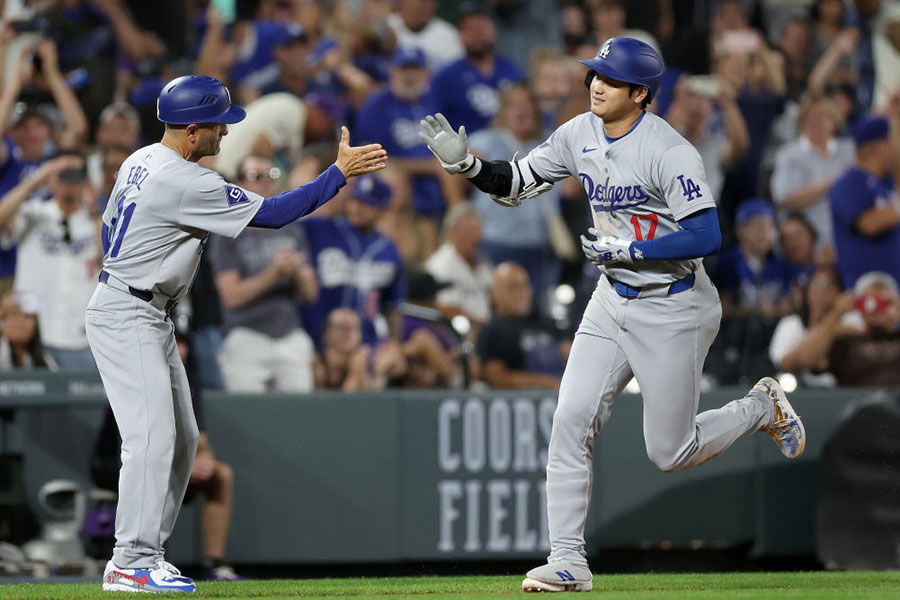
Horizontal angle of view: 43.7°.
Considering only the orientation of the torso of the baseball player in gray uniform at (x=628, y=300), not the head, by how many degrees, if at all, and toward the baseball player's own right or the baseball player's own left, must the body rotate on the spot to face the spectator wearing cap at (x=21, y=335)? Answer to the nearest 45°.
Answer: approximately 90° to the baseball player's own right

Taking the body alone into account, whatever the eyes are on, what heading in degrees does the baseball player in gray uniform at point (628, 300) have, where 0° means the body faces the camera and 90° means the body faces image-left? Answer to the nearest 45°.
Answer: approximately 45°

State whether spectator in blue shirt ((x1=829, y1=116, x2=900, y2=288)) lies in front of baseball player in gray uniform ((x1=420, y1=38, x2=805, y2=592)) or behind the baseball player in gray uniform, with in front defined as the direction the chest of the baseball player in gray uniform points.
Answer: behind

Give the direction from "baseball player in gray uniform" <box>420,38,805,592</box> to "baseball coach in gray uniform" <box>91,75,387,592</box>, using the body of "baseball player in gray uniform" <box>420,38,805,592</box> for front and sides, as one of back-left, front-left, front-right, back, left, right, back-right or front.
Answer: front-right

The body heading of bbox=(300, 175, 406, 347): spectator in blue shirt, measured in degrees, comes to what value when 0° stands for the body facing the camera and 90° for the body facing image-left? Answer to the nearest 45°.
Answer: approximately 0°

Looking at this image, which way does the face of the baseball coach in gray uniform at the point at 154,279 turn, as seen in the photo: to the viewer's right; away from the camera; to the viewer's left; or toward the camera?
to the viewer's right

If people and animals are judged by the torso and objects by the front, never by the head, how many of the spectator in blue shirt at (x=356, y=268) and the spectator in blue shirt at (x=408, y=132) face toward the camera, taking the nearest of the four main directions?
2

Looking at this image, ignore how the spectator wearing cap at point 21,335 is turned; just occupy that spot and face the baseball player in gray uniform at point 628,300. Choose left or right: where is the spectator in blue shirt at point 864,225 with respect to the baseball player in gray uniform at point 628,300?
left

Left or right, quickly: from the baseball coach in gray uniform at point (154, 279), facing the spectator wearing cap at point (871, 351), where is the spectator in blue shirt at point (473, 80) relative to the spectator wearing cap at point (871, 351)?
left

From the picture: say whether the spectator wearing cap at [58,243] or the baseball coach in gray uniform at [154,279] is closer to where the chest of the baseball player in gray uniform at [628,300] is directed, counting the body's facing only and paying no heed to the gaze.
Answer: the baseball coach in gray uniform
